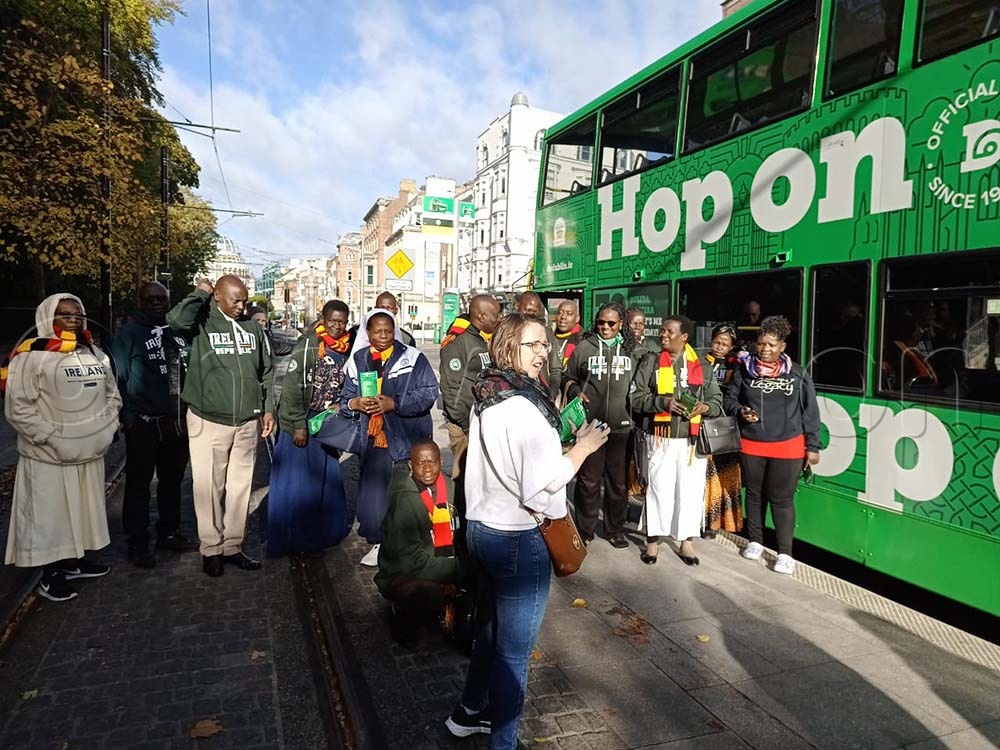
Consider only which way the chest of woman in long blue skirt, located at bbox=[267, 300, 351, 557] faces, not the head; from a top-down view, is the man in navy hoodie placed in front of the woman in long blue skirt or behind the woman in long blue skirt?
behind

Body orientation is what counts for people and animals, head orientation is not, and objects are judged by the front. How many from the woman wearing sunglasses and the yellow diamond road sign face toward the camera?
2

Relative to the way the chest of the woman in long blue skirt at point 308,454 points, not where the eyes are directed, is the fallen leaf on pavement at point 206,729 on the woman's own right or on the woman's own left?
on the woman's own right

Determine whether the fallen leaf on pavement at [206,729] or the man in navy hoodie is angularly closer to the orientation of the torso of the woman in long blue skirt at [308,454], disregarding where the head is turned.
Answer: the fallen leaf on pavement

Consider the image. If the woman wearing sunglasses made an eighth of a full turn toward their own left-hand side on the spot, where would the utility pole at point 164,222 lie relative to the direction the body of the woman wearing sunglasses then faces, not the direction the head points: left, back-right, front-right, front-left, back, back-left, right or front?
back

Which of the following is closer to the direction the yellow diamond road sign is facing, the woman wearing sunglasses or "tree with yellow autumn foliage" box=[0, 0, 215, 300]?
the woman wearing sunglasses

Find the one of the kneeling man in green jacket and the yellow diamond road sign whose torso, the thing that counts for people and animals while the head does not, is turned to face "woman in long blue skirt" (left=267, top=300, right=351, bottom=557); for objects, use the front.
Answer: the yellow diamond road sign

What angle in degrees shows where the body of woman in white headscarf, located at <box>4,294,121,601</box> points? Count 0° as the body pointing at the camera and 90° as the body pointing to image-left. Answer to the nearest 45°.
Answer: approximately 315°

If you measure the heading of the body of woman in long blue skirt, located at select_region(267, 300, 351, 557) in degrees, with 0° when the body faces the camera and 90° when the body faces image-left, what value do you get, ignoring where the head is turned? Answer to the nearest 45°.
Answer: approximately 315°

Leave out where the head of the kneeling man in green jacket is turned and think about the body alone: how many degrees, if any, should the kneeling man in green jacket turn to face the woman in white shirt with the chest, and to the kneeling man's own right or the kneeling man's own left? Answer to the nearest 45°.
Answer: approximately 45° to the kneeling man's own right
